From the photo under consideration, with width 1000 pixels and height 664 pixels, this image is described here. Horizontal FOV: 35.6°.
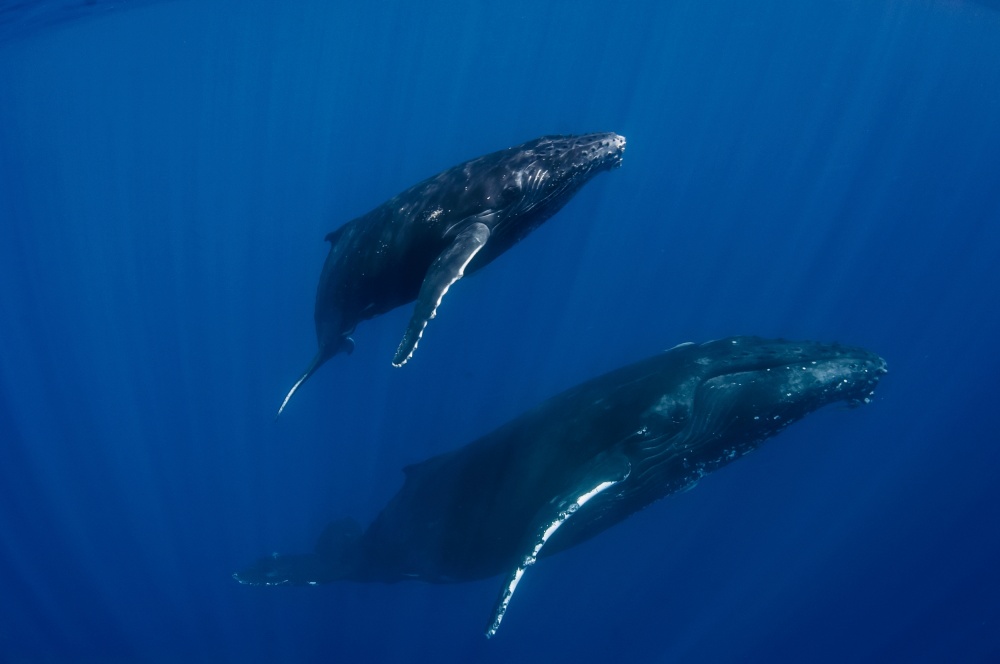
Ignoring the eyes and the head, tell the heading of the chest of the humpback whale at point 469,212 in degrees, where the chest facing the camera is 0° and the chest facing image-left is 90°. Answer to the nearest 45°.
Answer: approximately 270°
